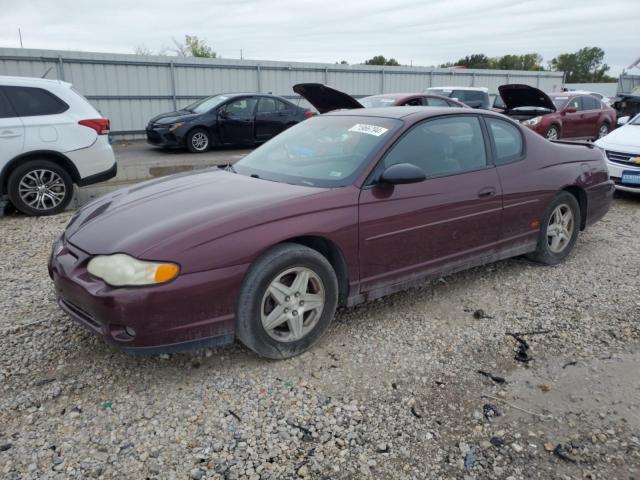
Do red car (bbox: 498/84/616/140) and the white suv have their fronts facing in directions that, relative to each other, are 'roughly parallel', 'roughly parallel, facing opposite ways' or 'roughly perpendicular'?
roughly parallel

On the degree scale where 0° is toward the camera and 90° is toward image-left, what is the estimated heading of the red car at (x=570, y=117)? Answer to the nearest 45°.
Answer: approximately 45°

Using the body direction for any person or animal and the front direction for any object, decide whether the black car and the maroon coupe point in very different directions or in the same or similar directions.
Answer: same or similar directions

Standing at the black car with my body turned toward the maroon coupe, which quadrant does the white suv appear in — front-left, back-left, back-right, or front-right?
front-right

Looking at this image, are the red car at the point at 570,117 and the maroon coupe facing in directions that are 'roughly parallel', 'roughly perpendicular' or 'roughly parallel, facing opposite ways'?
roughly parallel

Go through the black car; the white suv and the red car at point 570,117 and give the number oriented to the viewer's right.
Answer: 0

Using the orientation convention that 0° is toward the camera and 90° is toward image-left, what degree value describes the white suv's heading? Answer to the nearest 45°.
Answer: approximately 90°

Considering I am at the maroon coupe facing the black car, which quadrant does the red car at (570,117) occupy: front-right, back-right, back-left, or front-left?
front-right

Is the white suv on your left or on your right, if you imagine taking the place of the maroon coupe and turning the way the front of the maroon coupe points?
on your right

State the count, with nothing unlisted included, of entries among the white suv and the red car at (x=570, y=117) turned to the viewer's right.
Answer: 0

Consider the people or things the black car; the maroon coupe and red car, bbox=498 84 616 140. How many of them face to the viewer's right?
0

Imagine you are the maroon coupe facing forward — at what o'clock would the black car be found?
The black car is roughly at 4 o'clock from the maroon coupe.

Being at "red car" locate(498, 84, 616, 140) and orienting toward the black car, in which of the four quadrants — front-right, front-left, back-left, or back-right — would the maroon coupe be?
front-left

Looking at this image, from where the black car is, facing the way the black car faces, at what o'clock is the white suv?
The white suv is roughly at 11 o'clock from the black car.

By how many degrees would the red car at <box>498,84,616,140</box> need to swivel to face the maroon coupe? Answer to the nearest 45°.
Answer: approximately 45° to its left

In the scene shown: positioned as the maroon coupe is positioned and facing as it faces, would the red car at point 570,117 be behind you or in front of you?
behind

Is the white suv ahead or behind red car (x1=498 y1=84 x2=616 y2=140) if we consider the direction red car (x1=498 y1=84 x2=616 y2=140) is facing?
ahead

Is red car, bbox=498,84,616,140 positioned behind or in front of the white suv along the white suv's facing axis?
behind
